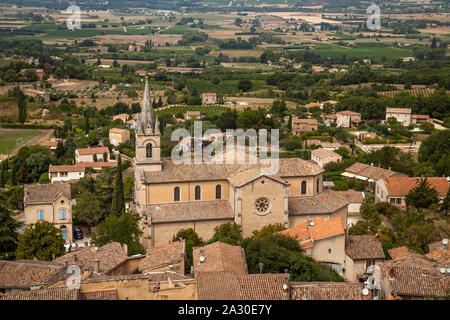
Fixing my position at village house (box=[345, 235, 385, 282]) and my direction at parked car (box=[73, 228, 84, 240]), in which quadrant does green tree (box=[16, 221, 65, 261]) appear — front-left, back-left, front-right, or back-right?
front-left

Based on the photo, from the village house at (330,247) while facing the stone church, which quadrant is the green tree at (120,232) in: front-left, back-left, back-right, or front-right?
front-left

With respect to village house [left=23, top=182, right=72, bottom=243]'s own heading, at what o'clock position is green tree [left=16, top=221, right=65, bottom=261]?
The green tree is roughly at 12 o'clock from the village house.

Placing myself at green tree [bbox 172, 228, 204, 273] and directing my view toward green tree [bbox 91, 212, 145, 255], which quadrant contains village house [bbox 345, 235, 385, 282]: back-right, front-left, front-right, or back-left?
back-right

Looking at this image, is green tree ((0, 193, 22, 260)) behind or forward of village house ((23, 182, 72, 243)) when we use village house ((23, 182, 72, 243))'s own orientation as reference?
forward

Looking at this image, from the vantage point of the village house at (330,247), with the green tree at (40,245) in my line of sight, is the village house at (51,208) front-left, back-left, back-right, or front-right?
front-right

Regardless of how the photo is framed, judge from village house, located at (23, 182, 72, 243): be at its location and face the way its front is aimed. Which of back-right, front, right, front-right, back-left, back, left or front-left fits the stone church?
front-left

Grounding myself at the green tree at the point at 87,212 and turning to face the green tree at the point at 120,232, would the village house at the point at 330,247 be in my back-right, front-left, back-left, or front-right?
front-left

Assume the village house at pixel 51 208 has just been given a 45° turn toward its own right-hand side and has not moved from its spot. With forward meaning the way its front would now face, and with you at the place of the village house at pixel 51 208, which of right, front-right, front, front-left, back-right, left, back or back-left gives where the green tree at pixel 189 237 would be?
left

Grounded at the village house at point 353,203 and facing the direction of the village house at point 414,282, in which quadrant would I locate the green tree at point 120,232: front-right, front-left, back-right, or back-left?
front-right

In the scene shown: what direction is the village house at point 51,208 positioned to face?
toward the camera
